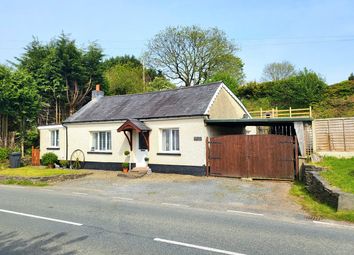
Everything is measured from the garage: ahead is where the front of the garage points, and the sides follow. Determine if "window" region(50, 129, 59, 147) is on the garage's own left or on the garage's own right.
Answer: on the garage's own right

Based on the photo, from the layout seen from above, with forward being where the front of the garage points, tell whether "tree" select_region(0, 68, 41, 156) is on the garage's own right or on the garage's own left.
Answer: on the garage's own right

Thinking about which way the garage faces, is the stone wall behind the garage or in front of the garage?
in front

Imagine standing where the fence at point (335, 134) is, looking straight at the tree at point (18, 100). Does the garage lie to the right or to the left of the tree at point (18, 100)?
left

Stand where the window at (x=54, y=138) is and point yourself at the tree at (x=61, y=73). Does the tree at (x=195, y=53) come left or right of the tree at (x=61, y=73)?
right

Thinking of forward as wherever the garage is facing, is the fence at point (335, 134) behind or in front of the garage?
behind

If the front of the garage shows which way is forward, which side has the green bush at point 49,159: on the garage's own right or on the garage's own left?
on the garage's own right

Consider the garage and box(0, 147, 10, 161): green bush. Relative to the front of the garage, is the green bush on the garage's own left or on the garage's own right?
on the garage's own right

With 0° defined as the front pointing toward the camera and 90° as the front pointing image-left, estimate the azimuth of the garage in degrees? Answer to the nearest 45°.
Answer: approximately 0°
